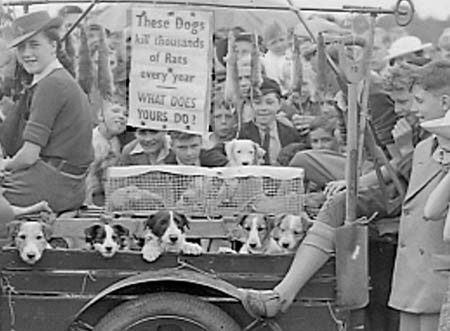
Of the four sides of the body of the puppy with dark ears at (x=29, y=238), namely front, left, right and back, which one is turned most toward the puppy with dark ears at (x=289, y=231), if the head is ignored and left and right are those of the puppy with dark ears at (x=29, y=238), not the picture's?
left

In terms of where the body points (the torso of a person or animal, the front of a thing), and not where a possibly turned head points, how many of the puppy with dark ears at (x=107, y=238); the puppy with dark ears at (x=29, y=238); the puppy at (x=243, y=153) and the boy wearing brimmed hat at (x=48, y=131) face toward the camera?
3

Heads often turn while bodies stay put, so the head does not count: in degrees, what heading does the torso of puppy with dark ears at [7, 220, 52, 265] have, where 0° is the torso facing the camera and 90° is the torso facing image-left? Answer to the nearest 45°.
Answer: approximately 0°

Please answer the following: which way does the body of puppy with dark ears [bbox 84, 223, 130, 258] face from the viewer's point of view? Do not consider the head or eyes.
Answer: toward the camera

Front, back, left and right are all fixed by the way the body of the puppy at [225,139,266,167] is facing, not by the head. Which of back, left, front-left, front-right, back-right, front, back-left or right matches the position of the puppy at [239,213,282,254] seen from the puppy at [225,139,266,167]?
front

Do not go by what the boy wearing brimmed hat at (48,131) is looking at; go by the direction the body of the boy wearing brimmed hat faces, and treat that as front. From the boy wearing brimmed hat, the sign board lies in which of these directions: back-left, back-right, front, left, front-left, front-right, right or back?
back

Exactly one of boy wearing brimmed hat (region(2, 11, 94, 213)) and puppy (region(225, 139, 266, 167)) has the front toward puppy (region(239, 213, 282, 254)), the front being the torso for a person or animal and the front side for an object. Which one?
puppy (region(225, 139, 266, 167))

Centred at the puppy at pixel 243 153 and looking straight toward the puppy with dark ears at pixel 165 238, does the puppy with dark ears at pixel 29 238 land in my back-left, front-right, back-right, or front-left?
front-right

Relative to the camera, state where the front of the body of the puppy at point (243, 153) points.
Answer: toward the camera
